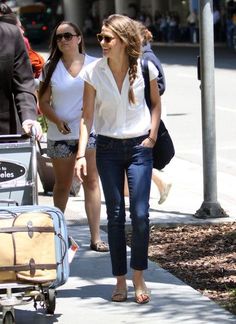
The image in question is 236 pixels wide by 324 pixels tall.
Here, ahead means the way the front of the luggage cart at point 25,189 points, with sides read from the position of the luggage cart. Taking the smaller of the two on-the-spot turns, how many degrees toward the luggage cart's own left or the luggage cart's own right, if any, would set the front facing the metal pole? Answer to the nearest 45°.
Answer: approximately 135° to the luggage cart's own left

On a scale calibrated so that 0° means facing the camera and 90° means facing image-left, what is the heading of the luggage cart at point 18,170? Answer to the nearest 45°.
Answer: approximately 0°

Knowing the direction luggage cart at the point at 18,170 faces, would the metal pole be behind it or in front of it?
behind

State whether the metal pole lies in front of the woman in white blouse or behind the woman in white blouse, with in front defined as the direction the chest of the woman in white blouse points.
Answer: behind

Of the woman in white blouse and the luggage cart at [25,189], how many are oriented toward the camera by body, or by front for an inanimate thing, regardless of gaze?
2
